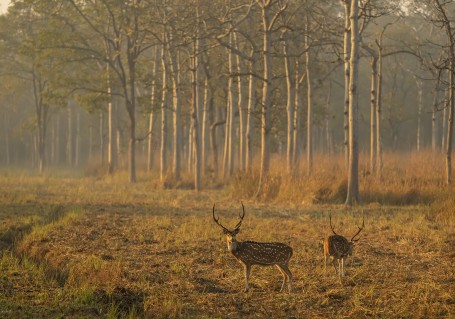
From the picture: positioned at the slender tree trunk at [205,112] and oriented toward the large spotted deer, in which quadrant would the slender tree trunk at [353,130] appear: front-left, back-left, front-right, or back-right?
front-left

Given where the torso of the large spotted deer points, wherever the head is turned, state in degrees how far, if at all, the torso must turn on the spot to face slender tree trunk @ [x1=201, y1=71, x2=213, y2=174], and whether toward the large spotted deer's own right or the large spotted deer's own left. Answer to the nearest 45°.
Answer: approximately 90° to the large spotted deer's own right

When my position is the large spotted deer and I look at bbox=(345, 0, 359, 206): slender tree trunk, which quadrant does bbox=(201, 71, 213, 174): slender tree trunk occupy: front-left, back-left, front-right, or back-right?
front-left

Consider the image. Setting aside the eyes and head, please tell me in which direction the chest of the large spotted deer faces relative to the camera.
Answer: to the viewer's left
